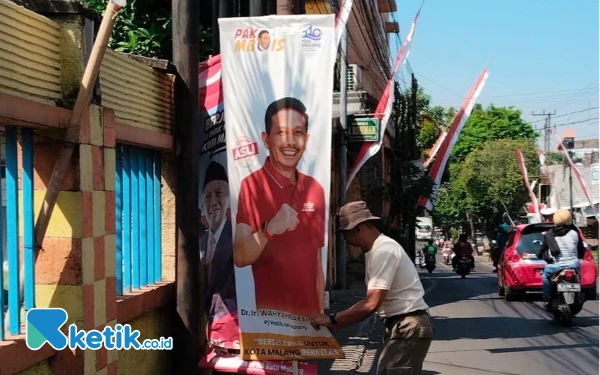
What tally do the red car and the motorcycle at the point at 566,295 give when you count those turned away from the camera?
2

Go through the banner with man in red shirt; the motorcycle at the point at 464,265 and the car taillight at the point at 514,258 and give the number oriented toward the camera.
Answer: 2

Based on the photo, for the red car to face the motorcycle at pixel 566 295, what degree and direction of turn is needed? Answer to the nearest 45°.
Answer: approximately 180°

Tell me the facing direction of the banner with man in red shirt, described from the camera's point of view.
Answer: facing the viewer

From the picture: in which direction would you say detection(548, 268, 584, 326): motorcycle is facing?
away from the camera

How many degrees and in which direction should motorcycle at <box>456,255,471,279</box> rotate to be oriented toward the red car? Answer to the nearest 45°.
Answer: approximately 180°

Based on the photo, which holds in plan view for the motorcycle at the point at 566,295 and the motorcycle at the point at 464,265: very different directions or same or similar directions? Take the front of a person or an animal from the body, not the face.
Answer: same or similar directions

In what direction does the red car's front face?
away from the camera

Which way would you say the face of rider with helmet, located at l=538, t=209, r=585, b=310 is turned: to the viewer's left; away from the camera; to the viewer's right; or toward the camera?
away from the camera

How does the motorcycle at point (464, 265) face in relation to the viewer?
away from the camera
